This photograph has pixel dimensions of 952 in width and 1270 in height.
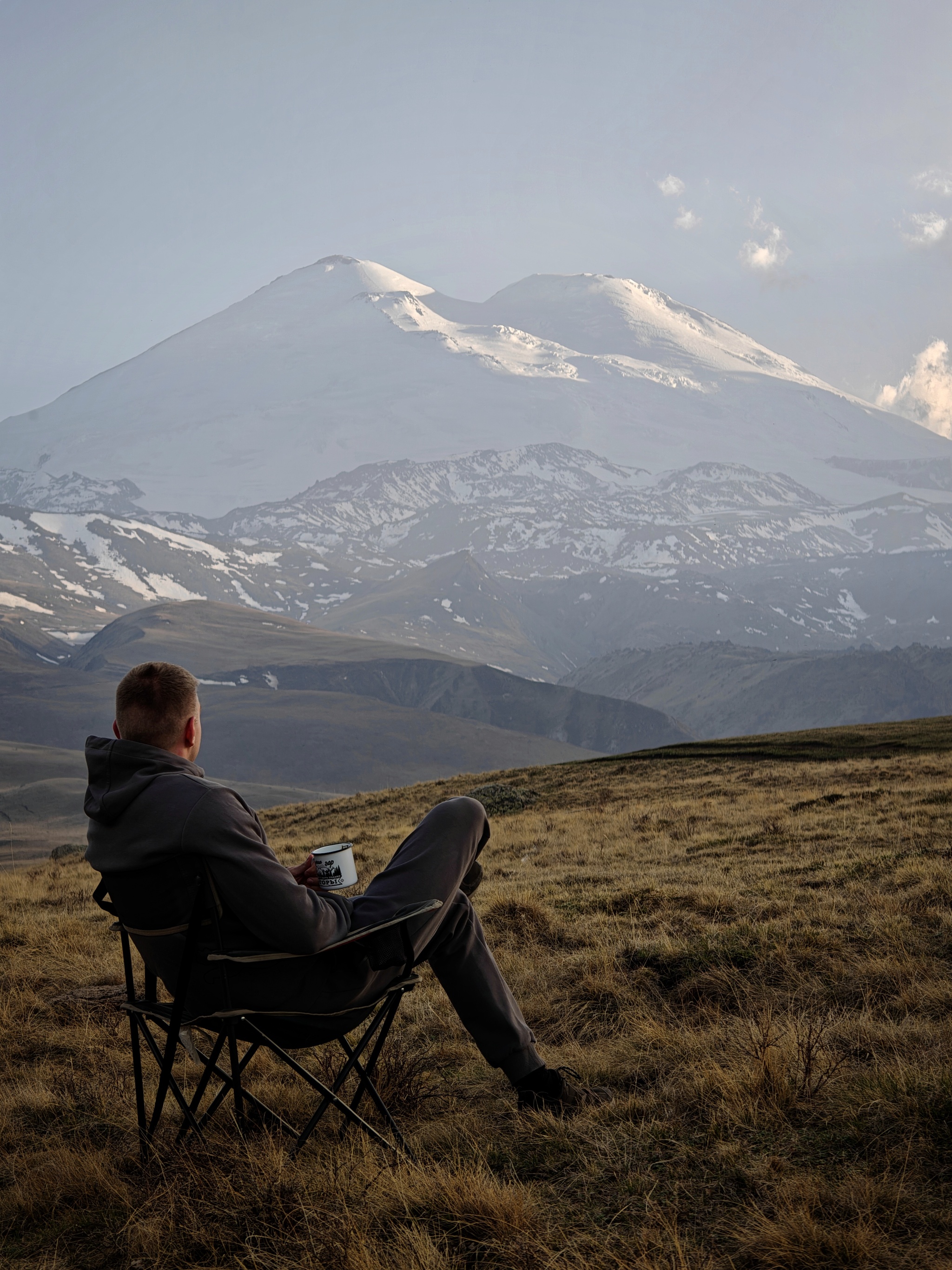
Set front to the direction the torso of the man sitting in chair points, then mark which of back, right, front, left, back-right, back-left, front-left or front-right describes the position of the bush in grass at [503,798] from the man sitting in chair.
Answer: front-left

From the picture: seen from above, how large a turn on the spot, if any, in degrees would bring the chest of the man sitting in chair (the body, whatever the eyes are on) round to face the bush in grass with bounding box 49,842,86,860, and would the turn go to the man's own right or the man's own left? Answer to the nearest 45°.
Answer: approximately 45° to the man's own left

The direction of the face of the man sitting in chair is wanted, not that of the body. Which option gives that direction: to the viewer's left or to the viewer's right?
to the viewer's right

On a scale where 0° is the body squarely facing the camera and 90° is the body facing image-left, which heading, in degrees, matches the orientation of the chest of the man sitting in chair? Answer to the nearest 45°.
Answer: approximately 225°
